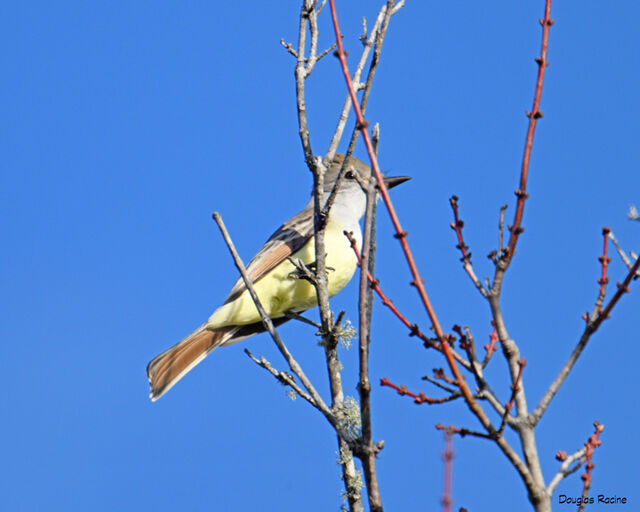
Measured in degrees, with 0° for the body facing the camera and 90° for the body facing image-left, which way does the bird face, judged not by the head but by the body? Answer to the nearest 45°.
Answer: approximately 270°
